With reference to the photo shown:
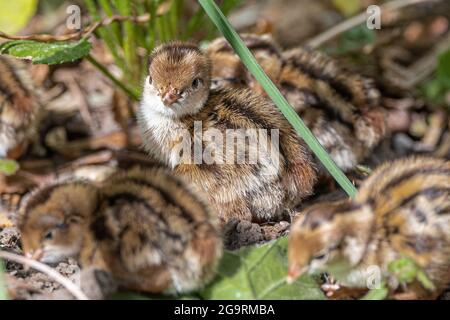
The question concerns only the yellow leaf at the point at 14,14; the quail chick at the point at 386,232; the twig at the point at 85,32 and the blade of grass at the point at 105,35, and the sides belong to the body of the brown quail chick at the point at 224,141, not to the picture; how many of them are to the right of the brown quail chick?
3

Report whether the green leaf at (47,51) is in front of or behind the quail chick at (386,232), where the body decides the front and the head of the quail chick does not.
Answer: in front

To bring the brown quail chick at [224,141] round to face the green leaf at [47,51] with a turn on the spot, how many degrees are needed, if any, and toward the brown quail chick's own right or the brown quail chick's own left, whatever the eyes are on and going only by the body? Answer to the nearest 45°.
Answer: approximately 45° to the brown quail chick's own right

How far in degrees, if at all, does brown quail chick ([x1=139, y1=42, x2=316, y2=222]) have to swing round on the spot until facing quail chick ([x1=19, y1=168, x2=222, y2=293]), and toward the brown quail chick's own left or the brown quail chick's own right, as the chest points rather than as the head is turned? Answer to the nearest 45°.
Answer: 0° — it already faces it

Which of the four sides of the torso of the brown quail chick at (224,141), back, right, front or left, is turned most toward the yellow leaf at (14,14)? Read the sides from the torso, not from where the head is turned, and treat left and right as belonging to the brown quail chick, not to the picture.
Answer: right

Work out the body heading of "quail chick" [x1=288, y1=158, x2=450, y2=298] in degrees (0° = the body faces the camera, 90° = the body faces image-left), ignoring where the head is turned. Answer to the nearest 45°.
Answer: approximately 90°

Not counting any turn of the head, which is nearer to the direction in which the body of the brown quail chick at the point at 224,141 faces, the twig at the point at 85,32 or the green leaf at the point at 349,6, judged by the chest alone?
the twig
